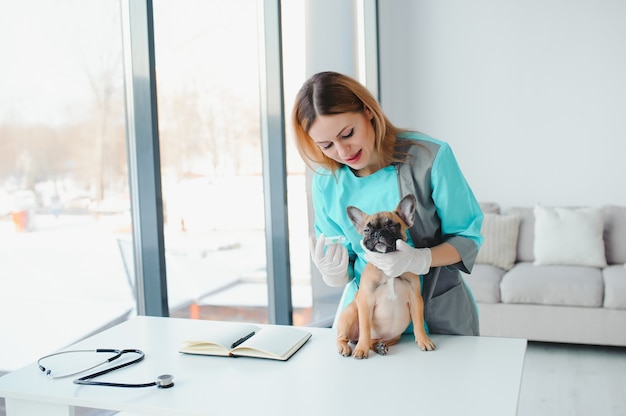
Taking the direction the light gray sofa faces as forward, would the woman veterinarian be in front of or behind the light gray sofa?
in front

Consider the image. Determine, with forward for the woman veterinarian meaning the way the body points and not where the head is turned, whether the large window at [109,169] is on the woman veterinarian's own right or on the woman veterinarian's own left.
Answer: on the woman veterinarian's own right

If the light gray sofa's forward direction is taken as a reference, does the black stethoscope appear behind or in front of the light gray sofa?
in front

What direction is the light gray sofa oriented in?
toward the camera

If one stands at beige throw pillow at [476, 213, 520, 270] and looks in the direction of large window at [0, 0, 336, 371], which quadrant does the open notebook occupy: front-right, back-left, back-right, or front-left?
front-left

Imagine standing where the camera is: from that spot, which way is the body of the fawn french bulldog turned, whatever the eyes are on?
toward the camera

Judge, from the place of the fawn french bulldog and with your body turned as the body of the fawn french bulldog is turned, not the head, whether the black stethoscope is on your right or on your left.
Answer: on your right

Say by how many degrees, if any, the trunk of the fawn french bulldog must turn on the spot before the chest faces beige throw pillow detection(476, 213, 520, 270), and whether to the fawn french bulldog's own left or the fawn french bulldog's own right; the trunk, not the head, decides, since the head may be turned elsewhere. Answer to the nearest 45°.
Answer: approximately 180°

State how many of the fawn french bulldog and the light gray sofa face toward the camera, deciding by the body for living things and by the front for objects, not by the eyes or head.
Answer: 2
